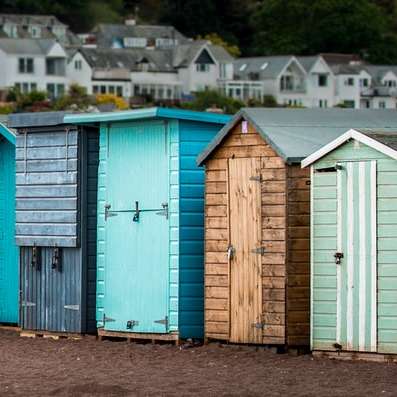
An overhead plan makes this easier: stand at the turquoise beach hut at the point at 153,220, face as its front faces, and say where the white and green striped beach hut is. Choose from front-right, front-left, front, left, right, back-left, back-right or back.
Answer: left

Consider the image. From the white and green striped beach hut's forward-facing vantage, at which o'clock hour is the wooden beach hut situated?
The wooden beach hut is roughly at 3 o'clock from the white and green striped beach hut.

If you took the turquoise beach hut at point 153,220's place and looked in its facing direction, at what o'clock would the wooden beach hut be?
The wooden beach hut is roughly at 9 o'clock from the turquoise beach hut.

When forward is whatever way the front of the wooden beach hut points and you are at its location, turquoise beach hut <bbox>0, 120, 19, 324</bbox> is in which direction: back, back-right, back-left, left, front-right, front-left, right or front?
right

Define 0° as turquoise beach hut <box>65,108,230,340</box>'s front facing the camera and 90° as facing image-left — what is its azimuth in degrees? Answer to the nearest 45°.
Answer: approximately 45°

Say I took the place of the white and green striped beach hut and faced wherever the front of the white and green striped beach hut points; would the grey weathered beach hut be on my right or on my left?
on my right

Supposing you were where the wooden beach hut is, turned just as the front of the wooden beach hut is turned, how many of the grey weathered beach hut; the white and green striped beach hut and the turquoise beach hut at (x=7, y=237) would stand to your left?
1

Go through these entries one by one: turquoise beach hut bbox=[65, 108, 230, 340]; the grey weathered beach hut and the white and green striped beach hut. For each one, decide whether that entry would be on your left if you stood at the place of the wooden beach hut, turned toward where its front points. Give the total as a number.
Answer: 1

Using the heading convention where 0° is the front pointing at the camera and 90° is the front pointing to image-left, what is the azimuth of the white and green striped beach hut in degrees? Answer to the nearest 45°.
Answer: approximately 45°

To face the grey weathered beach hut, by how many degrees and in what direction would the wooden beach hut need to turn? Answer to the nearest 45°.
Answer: approximately 90° to its right

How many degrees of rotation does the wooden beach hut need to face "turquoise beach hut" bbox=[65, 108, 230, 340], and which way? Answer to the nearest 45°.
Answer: approximately 90° to its right
